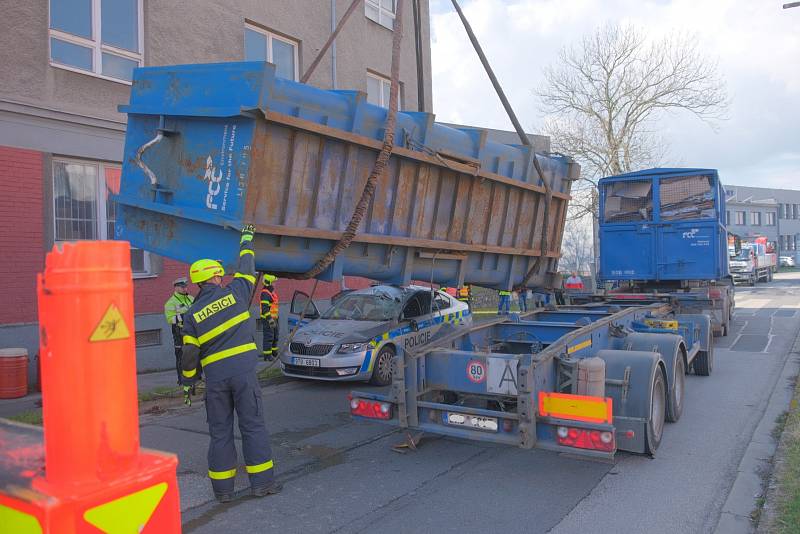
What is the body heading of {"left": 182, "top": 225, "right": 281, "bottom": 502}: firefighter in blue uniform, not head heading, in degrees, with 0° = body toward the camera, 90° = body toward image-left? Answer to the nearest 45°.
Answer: approximately 180°

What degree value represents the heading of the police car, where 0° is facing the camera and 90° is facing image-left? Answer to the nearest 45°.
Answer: approximately 45°

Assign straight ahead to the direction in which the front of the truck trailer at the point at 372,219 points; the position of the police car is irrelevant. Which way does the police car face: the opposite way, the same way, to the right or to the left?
the opposite way

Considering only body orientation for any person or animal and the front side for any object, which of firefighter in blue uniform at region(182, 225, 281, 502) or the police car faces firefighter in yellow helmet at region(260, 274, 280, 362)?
the firefighter in blue uniform

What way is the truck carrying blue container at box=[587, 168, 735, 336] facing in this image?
away from the camera

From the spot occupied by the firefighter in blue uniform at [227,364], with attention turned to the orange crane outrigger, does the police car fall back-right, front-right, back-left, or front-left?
back-left

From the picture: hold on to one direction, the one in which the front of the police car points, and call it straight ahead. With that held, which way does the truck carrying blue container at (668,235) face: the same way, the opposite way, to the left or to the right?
the opposite way

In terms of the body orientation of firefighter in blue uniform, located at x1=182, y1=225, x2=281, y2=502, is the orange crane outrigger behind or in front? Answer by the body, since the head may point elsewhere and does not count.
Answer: behind
